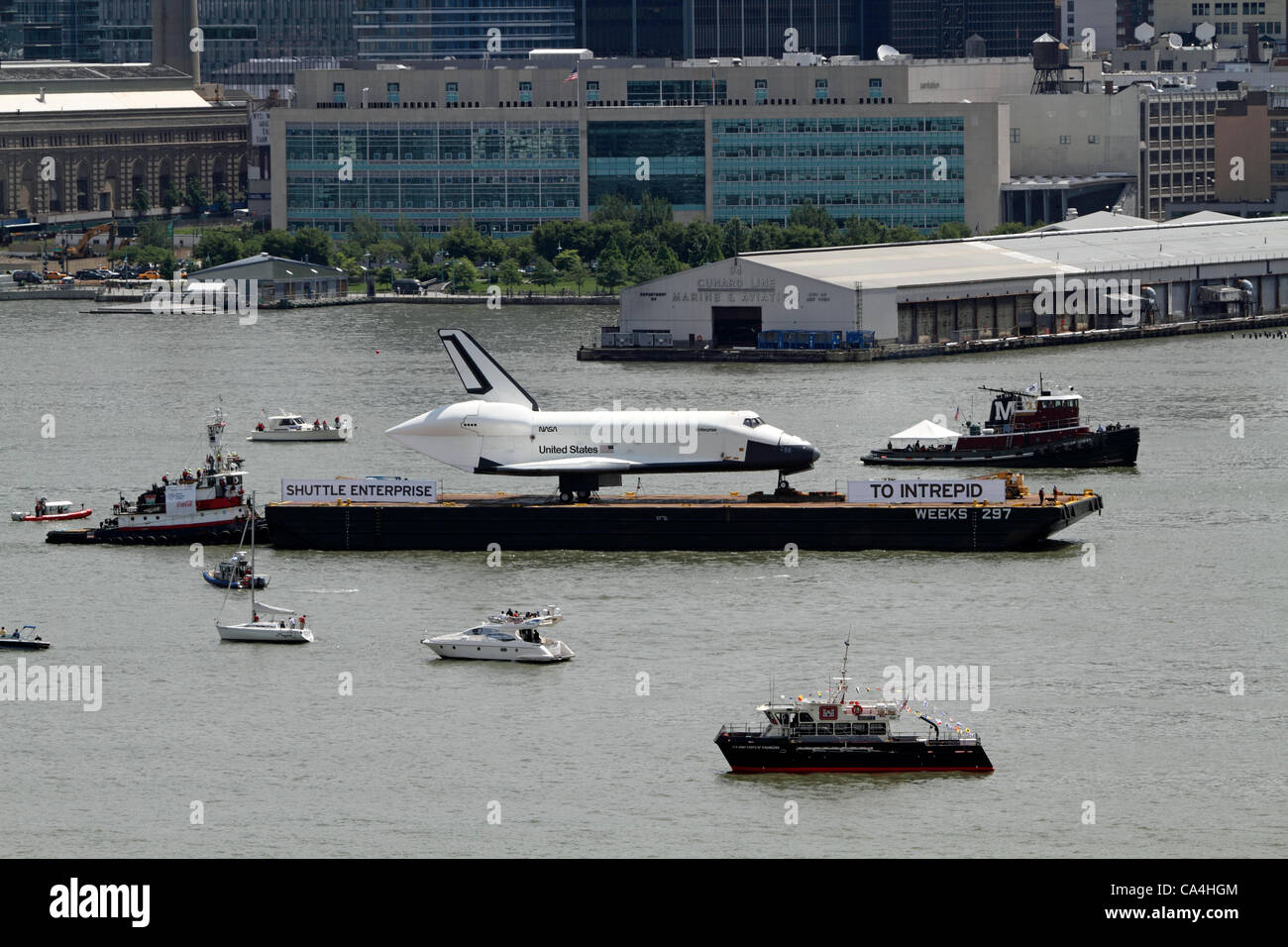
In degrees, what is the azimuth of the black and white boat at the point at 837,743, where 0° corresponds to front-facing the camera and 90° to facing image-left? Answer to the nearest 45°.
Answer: approximately 90°
